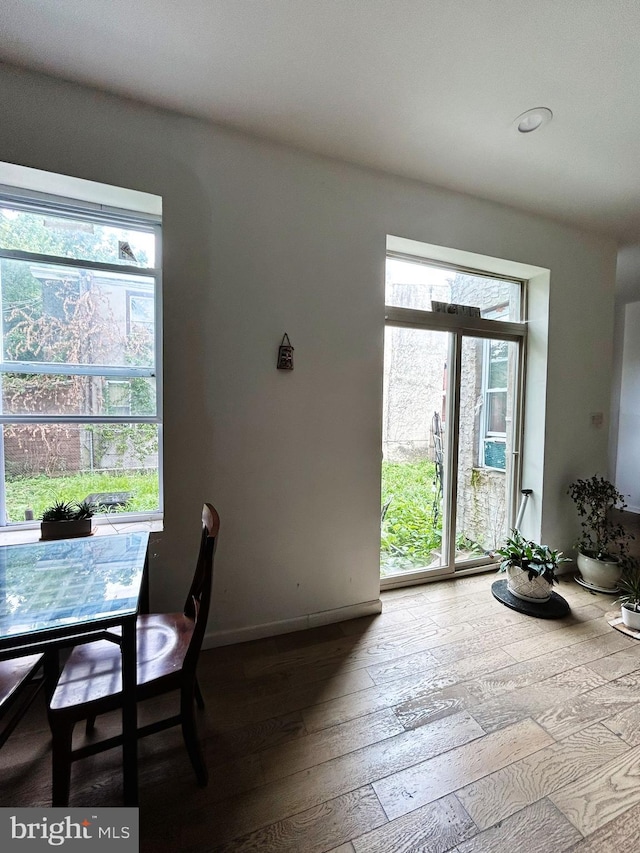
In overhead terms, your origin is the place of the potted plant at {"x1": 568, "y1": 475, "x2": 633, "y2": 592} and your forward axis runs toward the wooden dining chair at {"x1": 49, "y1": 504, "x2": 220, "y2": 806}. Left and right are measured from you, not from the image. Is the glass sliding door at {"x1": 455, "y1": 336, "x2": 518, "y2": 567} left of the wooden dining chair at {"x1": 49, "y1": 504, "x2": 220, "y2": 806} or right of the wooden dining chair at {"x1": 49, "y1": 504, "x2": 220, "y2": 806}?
right

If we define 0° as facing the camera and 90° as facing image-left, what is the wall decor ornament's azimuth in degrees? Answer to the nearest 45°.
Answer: approximately 0°

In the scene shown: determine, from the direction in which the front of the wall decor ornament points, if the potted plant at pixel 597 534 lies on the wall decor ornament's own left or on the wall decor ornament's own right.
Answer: on the wall decor ornament's own left

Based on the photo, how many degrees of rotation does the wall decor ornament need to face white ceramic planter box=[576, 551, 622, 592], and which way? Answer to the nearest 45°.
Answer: approximately 90° to its left

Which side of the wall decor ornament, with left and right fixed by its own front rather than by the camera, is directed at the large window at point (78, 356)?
right

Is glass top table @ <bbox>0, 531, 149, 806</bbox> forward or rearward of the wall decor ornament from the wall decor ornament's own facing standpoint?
forward

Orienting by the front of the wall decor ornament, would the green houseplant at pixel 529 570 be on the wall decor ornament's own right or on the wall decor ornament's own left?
on the wall decor ornament's own left

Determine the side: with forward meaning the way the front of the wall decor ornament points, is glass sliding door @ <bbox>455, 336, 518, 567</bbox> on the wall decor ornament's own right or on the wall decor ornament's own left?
on the wall decor ornament's own left

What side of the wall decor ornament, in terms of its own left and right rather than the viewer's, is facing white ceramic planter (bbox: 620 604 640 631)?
left

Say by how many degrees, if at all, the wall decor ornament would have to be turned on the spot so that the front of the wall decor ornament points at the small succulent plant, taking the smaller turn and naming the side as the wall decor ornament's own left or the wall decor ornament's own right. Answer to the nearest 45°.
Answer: approximately 90° to the wall decor ornament's own right

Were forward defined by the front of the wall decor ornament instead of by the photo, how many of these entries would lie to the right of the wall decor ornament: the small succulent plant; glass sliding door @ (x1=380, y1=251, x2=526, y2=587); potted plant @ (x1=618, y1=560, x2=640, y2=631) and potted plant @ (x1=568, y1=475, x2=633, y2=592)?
1

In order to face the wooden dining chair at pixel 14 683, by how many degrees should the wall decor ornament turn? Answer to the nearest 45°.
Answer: approximately 45° to its right

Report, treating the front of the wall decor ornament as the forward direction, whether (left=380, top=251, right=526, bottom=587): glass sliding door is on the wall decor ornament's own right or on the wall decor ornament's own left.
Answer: on the wall decor ornament's own left
